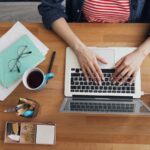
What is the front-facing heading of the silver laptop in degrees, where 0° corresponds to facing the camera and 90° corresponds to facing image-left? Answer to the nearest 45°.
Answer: approximately 180°

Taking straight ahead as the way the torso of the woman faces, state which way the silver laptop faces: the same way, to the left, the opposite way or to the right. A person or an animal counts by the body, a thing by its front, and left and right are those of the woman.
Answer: the opposite way

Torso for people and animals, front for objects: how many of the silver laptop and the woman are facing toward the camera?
1
